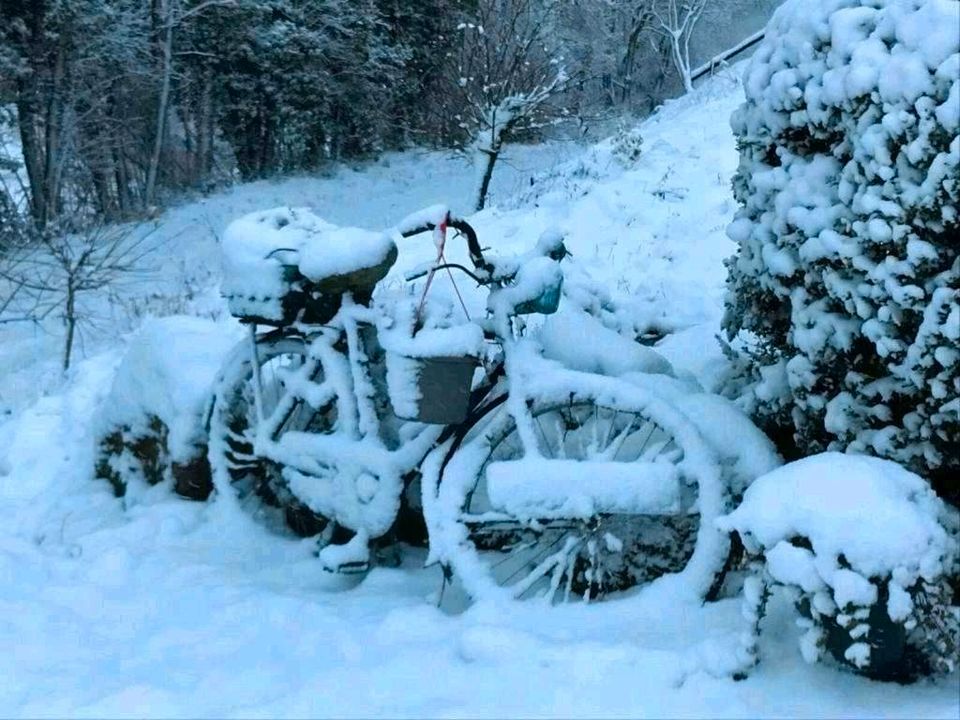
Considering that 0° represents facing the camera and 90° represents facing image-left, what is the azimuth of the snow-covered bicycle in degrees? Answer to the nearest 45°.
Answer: approximately 315°

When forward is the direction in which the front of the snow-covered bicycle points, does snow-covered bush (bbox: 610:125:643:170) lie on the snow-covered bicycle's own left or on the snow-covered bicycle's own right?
on the snow-covered bicycle's own left

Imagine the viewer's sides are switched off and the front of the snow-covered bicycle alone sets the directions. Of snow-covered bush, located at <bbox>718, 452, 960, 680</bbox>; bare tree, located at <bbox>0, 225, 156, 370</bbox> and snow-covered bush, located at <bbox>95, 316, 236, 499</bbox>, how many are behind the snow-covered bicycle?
2

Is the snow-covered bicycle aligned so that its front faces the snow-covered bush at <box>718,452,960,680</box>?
yes

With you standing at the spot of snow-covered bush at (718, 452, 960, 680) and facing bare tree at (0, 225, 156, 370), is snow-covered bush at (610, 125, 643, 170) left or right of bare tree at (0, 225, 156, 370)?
right

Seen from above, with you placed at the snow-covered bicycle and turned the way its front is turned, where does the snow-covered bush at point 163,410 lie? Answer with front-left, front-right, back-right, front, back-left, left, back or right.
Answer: back

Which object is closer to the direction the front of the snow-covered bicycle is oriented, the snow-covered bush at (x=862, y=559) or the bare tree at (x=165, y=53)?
the snow-covered bush

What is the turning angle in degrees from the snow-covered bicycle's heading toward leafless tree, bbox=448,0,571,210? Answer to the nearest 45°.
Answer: approximately 135° to its left
